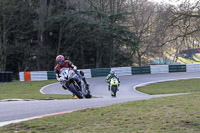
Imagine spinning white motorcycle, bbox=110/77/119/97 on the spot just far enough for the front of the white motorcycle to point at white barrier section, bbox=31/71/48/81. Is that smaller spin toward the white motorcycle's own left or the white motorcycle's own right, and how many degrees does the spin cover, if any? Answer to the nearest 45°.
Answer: approximately 135° to the white motorcycle's own right

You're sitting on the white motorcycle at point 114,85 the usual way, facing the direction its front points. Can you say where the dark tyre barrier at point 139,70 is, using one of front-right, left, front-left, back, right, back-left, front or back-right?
back

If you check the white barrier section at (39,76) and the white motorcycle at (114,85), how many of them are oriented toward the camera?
2

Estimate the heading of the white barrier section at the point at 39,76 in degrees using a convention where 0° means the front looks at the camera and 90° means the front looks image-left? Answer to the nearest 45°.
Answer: approximately 0°

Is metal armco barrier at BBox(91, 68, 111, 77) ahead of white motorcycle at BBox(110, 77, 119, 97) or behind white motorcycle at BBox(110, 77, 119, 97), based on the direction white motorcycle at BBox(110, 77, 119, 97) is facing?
behind

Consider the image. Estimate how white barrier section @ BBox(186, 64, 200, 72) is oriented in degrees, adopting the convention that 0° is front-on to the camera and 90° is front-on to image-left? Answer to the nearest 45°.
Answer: approximately 0°

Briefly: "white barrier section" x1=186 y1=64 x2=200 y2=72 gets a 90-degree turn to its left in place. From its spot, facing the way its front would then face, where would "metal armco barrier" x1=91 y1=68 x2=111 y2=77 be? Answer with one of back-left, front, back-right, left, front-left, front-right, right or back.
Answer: back-right

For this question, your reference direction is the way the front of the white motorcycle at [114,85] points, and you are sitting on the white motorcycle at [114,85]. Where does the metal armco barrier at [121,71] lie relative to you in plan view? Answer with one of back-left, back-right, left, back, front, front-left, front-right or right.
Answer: back

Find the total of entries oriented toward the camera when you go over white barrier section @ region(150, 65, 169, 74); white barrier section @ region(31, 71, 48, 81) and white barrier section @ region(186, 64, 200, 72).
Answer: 3

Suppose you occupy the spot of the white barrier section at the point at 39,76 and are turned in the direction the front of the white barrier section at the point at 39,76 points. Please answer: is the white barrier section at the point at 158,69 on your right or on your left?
on your left

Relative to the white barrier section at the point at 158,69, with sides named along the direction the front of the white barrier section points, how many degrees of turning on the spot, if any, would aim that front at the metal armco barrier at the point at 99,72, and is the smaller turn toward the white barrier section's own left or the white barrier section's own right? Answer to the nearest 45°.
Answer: approximately 45° to the white barrier section's own right
